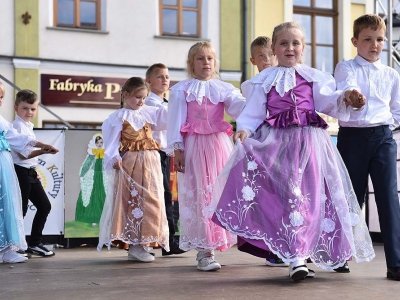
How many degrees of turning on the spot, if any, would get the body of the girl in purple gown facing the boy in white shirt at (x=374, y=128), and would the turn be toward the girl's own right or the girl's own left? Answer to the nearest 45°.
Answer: approximately 135° to the girl's own left

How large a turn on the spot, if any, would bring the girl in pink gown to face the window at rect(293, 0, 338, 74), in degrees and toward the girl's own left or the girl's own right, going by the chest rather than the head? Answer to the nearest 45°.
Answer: approximately 180°

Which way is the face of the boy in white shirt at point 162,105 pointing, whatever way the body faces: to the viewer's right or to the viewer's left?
to the viewer's right

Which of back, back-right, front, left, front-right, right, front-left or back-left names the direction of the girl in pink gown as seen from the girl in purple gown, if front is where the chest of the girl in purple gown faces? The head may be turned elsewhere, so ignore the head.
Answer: back-right

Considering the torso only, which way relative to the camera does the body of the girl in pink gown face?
toward the camera

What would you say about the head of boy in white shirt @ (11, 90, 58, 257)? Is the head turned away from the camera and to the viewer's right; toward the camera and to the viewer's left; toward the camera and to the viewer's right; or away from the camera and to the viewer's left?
toward the camera and to the viewer's right

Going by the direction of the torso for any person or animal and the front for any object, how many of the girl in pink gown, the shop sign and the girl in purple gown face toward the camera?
3

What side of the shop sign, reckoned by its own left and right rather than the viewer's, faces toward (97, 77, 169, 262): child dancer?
front

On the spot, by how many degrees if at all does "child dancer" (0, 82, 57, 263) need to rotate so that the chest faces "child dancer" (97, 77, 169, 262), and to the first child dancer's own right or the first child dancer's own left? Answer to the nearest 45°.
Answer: approximately 45° to the first child dancer's own left

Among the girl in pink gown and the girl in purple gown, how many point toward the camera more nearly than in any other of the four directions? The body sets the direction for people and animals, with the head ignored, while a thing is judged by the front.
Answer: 2

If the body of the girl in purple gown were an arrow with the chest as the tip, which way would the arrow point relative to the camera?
toward the camera
